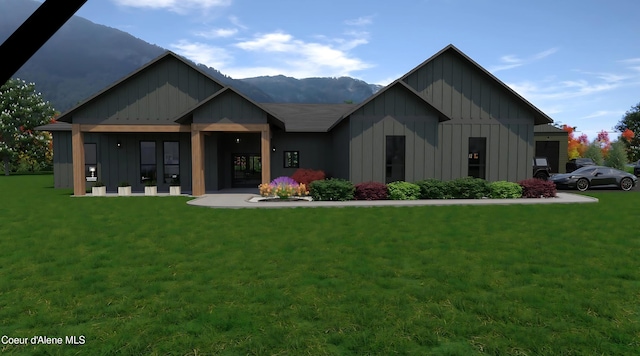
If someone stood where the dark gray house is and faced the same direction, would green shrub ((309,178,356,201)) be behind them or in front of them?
in front

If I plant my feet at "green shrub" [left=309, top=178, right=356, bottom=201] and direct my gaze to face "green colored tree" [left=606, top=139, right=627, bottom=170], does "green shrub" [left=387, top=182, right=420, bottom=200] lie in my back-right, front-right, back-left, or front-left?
front-right

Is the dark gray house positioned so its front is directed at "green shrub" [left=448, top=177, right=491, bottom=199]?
no

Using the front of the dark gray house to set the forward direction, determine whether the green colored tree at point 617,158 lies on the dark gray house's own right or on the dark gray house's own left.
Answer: on the dark gray house's own left

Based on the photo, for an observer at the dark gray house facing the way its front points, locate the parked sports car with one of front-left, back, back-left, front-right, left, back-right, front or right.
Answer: left

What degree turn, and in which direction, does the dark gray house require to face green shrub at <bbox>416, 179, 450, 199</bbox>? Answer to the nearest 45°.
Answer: approximately 45° to its left

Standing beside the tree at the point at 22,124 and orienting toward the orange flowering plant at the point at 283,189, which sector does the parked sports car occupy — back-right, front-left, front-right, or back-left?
front-left

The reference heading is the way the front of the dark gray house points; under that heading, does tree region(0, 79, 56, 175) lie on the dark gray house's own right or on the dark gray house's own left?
on the dark gray house's own right

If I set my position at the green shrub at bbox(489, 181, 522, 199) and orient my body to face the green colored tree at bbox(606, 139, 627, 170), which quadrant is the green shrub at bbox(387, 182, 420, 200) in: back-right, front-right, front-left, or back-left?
back-left

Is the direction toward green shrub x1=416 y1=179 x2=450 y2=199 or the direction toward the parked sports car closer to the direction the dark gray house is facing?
the green shrub

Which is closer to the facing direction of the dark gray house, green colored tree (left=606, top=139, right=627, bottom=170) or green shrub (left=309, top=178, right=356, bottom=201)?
the green shrub

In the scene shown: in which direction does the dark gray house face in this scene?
toward the camera

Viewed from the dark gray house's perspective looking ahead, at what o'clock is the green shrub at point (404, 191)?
The green shrub is roughly at 11 o'clock from the dark gray house.
